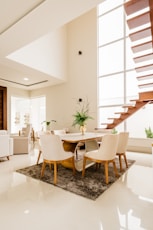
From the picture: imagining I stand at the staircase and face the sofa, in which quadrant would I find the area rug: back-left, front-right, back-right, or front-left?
front-left

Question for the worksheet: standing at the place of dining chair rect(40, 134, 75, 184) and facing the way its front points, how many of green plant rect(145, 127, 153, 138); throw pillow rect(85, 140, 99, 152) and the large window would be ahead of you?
3

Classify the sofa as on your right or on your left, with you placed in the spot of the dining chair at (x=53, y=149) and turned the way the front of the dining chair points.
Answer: on your left

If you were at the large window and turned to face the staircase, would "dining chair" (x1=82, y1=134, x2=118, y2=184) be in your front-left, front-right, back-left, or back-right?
front-right

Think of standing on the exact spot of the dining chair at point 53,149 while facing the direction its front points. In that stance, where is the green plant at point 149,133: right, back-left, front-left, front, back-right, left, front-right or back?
front

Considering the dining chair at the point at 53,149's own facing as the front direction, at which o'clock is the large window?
The large window is roughly at 12 o'clock from the dining chair.

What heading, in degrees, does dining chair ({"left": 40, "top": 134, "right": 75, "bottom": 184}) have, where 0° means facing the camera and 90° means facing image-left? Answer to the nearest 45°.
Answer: approximately 225°

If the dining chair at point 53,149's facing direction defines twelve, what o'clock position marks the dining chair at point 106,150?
the dining chair at point 106,150 is roughly at 2 o'clock from the dining chair at point 53,149.

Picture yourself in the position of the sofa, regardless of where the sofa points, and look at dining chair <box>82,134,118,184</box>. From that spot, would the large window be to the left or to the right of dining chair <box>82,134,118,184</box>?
left

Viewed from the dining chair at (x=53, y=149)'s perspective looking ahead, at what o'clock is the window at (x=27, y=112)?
The window is roughly at 10 o'clock from the dining chair.
